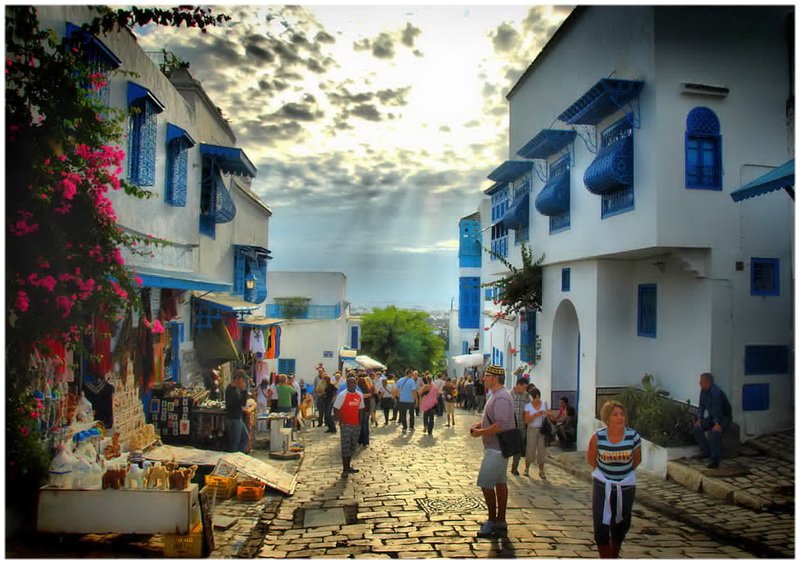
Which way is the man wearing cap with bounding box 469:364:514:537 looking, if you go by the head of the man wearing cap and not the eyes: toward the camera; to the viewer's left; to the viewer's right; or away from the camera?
to the viewer's left

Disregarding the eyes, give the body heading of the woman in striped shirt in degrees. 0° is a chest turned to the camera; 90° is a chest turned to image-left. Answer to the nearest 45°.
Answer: approximately 0°

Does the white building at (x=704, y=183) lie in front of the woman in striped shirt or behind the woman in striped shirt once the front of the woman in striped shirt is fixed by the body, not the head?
behind

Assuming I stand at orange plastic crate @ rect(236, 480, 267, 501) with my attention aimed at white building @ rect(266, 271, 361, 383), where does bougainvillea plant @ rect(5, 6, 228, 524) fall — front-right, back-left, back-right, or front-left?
back-left

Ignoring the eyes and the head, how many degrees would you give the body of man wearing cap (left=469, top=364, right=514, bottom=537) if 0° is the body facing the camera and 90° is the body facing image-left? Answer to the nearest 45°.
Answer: approximately 90°

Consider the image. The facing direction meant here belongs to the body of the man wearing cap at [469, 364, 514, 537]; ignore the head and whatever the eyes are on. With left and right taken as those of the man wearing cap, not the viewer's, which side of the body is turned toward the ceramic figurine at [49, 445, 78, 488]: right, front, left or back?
front

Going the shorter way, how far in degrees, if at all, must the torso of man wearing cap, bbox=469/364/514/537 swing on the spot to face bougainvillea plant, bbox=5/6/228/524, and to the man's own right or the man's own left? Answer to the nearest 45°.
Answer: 0° — they already face it

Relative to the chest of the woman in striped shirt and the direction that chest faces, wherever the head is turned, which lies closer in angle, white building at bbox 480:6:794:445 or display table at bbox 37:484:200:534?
the display table

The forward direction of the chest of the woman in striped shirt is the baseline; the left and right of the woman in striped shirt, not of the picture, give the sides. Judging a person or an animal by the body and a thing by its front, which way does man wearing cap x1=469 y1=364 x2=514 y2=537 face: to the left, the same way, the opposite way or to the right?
to the right

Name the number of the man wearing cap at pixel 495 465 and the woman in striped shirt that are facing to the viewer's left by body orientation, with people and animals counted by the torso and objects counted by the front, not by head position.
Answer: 1
